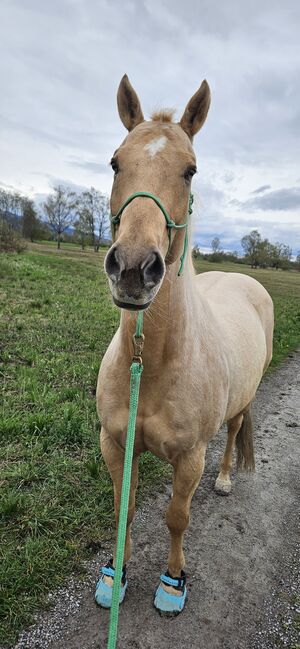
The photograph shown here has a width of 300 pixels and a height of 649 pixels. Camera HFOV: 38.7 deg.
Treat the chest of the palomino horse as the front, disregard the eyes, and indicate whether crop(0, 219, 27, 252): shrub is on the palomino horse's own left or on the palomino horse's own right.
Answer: on the palomino horse's own right

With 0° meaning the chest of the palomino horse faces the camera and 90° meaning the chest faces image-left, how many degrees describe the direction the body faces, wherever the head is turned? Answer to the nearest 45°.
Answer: approximately 45°
